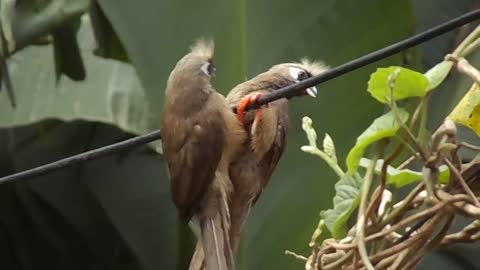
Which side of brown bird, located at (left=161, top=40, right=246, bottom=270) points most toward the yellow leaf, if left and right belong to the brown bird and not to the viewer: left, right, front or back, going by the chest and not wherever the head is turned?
right

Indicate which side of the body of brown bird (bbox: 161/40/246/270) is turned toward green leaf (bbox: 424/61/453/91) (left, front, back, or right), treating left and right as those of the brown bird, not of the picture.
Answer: right

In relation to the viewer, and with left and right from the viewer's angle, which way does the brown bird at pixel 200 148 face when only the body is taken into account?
facing away from the viewer and to the right of the viewer

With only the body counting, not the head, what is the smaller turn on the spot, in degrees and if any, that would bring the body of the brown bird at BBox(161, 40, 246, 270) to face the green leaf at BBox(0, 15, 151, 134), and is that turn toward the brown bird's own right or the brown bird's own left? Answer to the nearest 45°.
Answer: approximately 45° to the brown bird's own left
